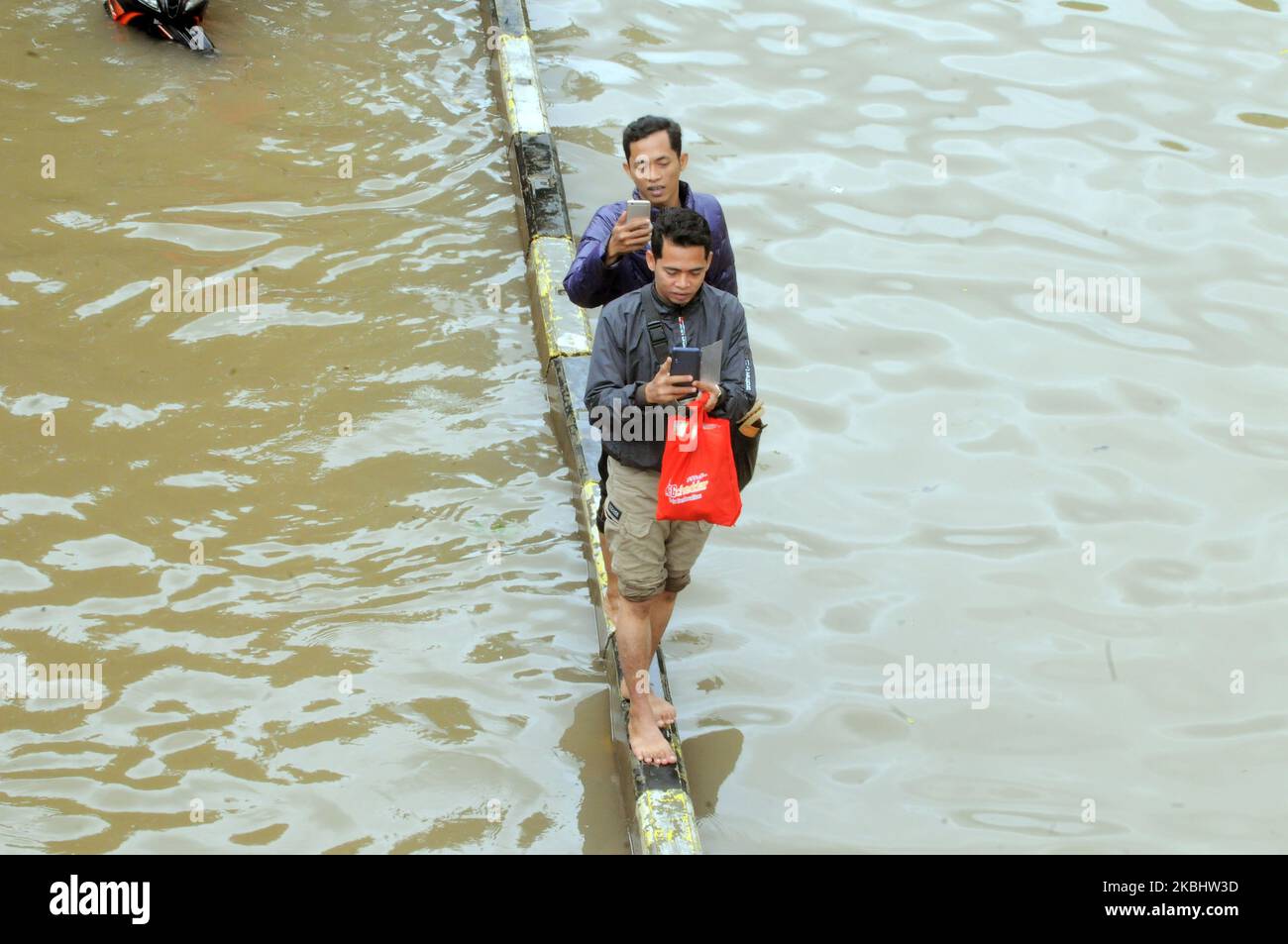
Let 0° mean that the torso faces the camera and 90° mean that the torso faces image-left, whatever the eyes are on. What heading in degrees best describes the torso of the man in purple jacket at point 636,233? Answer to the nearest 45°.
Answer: approximately 0°

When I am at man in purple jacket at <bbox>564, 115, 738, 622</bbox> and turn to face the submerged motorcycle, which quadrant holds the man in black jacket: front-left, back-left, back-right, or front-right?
back-left

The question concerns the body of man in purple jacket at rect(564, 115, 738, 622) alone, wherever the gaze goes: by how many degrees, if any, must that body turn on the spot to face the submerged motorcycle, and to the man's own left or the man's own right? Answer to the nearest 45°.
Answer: approximately 135° to the man's own right
